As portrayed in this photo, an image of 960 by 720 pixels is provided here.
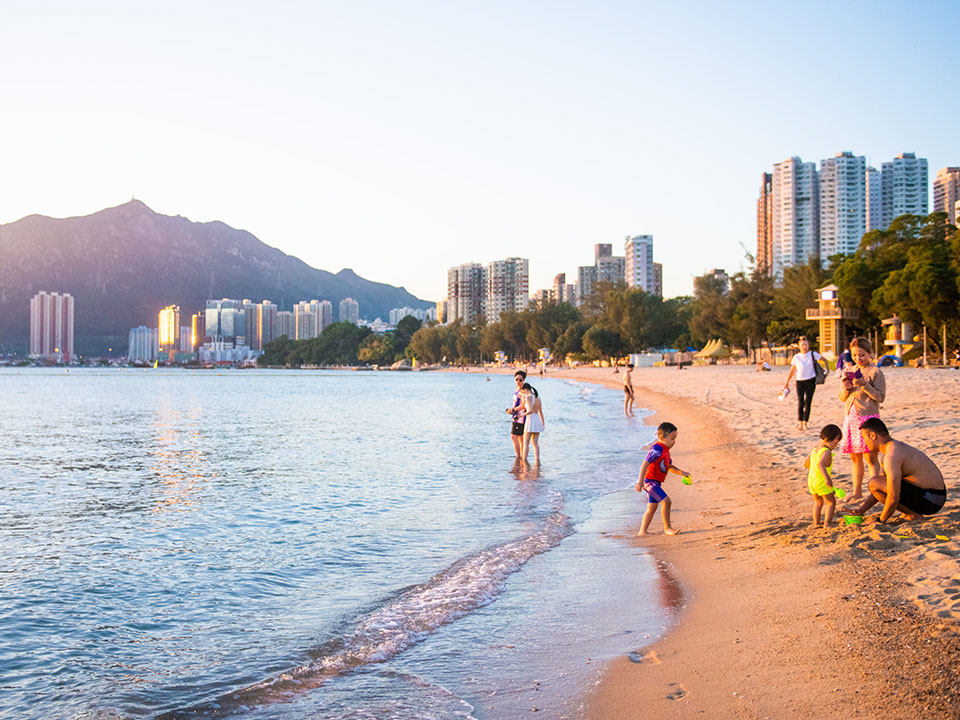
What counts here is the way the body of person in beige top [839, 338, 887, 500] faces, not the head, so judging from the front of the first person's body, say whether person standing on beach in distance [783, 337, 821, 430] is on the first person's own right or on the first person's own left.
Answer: on the first person's own right

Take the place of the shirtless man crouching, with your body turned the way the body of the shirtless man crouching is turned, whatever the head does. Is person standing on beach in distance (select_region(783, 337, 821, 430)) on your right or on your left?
on your right

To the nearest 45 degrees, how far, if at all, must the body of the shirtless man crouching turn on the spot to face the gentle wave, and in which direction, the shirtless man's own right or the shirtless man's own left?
approximately 45° to the shirtless man's own left

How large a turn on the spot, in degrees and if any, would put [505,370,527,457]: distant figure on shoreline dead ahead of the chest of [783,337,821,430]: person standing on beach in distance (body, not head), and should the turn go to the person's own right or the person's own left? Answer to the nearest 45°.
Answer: approximately 90° to the person's own right

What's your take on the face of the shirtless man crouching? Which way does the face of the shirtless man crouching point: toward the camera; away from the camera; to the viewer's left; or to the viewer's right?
to the viewer's left

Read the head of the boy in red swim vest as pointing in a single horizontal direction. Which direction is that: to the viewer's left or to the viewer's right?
to the viewer's right

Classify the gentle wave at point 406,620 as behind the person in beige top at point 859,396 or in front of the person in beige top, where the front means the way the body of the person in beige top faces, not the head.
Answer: in front

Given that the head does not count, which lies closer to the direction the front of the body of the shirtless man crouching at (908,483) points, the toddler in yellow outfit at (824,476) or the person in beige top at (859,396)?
the toddler in yellow outfit

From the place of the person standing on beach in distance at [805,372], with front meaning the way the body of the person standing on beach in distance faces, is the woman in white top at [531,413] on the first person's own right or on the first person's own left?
on the first person's own right

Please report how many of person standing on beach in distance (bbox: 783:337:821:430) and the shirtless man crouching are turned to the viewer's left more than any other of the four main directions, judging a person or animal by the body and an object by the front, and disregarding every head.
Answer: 1

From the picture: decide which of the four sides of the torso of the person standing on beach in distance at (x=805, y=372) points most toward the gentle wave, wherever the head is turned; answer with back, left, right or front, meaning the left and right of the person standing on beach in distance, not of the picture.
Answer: front

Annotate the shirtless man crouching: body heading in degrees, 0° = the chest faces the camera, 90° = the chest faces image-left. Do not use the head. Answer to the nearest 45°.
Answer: approximately 90°
